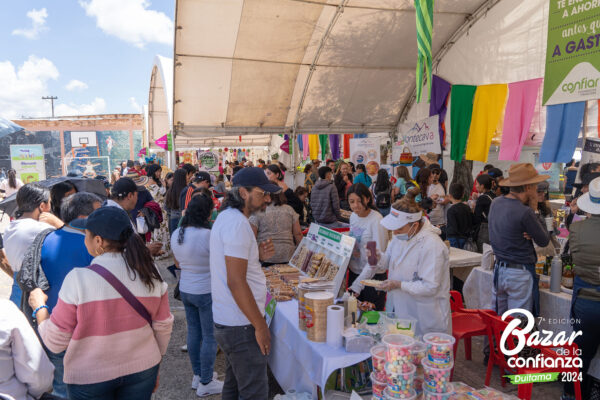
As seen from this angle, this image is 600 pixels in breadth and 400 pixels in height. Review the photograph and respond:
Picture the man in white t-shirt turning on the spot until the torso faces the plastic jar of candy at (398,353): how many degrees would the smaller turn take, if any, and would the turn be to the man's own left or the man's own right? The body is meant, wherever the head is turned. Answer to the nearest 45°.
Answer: approximately 45° to the man's own right

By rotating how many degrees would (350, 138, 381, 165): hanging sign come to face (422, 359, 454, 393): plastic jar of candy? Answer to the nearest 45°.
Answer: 0° — it already faces it

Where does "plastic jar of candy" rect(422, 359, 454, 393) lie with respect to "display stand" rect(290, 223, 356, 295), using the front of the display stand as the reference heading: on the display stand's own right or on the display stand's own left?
on the display stand's own left

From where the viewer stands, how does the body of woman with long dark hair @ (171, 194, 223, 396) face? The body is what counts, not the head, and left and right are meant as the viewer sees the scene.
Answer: facing away from the viewer and to the right of the viewer

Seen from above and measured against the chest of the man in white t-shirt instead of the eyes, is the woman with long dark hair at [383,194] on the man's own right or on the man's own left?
on the man's own left
